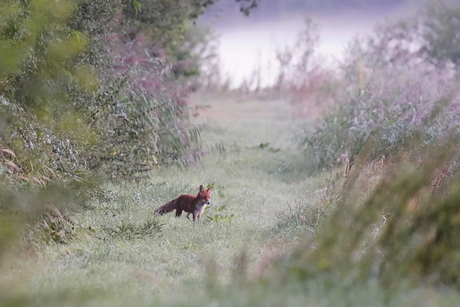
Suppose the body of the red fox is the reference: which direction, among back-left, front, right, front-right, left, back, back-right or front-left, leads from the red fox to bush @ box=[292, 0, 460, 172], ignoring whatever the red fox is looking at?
left
